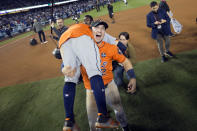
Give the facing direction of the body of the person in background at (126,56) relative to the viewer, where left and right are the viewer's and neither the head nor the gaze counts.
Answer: facing the viewer and to the left of the viewer

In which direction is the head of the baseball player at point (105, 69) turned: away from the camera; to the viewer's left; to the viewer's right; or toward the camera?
toward the camera
